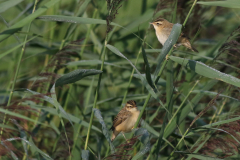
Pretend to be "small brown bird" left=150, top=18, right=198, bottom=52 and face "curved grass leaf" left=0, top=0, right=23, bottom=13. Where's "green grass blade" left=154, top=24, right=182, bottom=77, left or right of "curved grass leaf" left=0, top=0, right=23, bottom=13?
left

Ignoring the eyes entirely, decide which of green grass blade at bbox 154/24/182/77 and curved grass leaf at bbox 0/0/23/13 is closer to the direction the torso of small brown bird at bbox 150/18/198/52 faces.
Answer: the curved grass leaf

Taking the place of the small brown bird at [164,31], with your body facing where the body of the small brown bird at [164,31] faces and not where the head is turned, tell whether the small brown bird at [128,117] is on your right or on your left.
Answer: on your left

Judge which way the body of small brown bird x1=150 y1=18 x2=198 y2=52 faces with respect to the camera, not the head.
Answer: to the viewer's left

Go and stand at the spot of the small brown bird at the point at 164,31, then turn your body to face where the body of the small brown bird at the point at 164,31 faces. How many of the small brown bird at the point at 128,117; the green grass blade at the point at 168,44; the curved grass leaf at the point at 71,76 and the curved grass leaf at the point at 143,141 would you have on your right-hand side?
0

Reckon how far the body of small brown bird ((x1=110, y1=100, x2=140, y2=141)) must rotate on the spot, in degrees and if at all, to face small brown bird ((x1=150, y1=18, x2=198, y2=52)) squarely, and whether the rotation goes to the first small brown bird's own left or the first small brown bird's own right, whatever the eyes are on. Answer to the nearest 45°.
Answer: approximately 90° to the first small brown bird's own left

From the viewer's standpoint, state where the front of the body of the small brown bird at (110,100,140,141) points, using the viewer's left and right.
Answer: facing the viewer and to the right of the viewer

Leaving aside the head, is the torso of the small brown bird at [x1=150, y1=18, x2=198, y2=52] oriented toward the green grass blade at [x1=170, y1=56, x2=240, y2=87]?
no

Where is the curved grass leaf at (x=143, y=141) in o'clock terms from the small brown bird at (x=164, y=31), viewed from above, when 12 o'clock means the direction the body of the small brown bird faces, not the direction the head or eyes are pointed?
The curved grass leaf is roughly at 9 o'clock from the small brown bird.

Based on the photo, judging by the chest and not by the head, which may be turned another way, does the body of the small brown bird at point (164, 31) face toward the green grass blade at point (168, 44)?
no

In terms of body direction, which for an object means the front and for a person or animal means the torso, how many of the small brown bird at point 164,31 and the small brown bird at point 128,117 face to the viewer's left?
1
